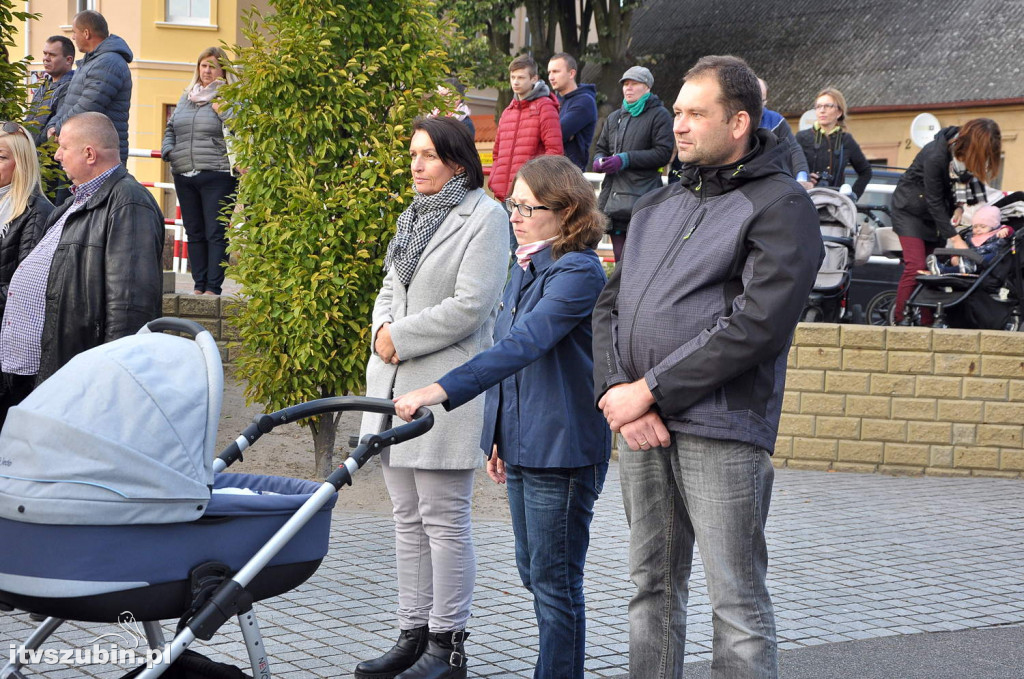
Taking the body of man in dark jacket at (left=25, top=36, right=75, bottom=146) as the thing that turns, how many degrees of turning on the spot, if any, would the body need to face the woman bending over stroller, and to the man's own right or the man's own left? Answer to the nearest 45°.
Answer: approximately 90° to the man's own left

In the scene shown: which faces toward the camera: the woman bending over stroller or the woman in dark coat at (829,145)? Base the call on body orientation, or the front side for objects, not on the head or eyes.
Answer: the woman in dark coat

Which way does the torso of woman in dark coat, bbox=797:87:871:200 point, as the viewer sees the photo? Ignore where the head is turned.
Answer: toward the camera

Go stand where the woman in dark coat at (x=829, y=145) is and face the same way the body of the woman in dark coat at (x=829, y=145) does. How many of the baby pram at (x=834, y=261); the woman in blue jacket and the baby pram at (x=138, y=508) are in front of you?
3

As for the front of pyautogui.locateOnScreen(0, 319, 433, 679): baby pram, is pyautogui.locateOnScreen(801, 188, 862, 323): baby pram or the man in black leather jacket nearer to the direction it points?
the man in black leather jacket

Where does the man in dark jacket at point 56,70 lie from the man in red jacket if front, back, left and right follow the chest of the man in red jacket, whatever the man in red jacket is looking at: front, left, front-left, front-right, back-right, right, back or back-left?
front-right

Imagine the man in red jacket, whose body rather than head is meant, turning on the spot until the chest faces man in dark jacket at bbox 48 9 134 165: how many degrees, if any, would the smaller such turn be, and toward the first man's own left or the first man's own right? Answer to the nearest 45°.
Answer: approximately 45° to the first man's own right

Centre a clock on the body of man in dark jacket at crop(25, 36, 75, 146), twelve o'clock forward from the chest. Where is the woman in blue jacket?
The woman in blue jacket is roughly at 10 o'clock from the man in dark jacket.

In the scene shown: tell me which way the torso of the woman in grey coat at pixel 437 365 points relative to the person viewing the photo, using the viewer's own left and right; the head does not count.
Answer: facing the viewer and to the left of the viewer

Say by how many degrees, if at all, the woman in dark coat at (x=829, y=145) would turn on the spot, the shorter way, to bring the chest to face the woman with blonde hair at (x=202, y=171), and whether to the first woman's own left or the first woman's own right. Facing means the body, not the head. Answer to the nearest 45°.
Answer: approximately 45° to the first woman's own right

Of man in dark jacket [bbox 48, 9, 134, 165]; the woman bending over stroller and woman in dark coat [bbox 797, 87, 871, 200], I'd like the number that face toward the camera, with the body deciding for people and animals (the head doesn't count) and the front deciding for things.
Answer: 1

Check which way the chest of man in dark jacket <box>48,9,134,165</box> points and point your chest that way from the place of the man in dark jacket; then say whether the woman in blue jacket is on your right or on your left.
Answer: on your left

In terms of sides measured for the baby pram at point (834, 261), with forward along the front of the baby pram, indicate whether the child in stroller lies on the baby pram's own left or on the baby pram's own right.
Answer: on the baby pram's own left

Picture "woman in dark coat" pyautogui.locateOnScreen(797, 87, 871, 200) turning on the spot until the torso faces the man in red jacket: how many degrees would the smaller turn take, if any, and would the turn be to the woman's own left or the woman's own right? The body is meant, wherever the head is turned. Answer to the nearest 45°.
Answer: approximately 45° to the woman's own right
